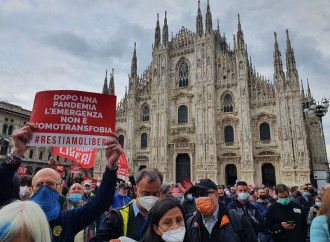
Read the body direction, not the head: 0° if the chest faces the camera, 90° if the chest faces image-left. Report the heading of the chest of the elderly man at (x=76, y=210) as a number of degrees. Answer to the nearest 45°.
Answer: approximately 0°

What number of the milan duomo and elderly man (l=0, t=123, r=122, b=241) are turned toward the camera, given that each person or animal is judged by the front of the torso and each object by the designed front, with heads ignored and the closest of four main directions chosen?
2

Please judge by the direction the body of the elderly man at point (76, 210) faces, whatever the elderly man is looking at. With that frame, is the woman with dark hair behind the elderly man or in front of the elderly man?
in front

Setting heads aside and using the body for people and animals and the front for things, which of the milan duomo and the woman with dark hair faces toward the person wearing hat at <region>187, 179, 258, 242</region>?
the milan duomo

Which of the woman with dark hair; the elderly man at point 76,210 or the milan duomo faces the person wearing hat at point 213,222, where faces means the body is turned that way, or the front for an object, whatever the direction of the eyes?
the milan duomo

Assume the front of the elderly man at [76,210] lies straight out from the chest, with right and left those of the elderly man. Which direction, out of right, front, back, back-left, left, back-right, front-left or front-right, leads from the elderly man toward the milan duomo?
back-left

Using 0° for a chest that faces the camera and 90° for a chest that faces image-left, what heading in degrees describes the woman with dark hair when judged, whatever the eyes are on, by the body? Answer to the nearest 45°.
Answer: approximately 315°
